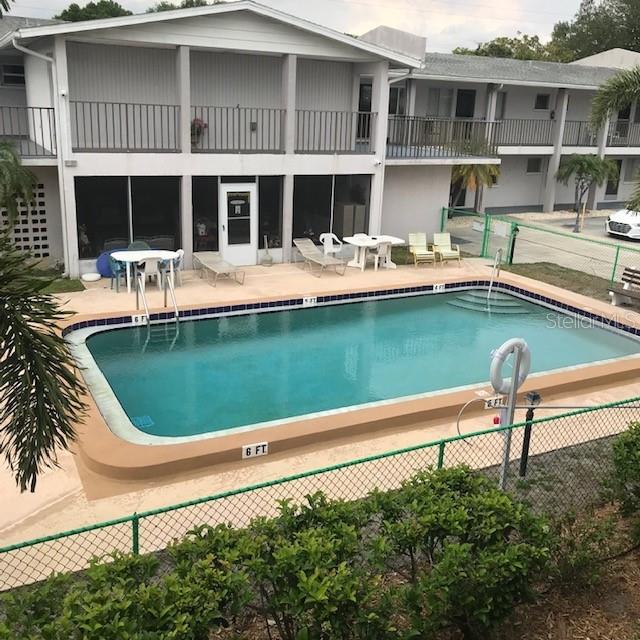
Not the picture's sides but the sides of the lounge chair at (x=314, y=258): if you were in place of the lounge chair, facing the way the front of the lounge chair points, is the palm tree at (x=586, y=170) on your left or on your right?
on your left

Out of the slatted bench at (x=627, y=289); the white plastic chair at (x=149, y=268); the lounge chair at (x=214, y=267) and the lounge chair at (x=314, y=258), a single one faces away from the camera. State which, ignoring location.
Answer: the white plastic chair

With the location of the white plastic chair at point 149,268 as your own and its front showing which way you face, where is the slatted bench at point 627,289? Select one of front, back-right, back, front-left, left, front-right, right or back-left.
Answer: right

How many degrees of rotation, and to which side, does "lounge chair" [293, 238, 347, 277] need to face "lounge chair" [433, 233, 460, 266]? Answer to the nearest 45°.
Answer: approximately 45° to its left

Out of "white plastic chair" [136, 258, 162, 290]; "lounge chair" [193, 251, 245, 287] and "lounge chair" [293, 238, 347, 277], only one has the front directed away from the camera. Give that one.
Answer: the white plastic chair

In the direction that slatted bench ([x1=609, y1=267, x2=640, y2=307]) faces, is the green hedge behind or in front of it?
in front

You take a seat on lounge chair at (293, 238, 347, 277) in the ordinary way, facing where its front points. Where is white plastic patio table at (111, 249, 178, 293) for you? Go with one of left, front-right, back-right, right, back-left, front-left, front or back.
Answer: right

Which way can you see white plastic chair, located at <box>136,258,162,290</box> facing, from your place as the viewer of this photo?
facing away from the viewer

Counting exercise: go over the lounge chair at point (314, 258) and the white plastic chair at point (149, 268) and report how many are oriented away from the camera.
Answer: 1

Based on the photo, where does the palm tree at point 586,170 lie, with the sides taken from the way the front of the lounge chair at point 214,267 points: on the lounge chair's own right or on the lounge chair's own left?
on the lounge chair's own left

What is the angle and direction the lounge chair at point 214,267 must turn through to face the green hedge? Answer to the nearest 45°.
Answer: approximately 45° to its right

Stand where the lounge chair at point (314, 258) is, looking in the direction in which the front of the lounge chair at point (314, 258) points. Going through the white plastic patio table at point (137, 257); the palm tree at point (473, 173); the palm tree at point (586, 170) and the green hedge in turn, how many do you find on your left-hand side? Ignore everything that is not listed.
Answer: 2

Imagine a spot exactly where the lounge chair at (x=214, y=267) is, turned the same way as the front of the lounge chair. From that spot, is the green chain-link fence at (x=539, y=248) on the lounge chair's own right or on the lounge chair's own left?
on the lounge chair's own left

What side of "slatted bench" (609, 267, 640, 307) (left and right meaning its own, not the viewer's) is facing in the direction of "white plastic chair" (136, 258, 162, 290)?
front

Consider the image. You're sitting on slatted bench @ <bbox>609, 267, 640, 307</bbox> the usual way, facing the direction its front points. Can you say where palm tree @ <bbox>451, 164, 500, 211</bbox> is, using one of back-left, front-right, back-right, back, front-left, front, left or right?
right

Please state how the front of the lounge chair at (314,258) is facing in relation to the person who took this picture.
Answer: facing the viewer and to the right of the viewer

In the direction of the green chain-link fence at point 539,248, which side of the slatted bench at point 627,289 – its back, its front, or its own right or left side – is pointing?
right

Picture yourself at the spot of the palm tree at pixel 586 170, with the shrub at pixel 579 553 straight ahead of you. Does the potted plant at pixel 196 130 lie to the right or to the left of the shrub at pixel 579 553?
right

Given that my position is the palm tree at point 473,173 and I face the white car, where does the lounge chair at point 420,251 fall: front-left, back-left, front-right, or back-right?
back-right
